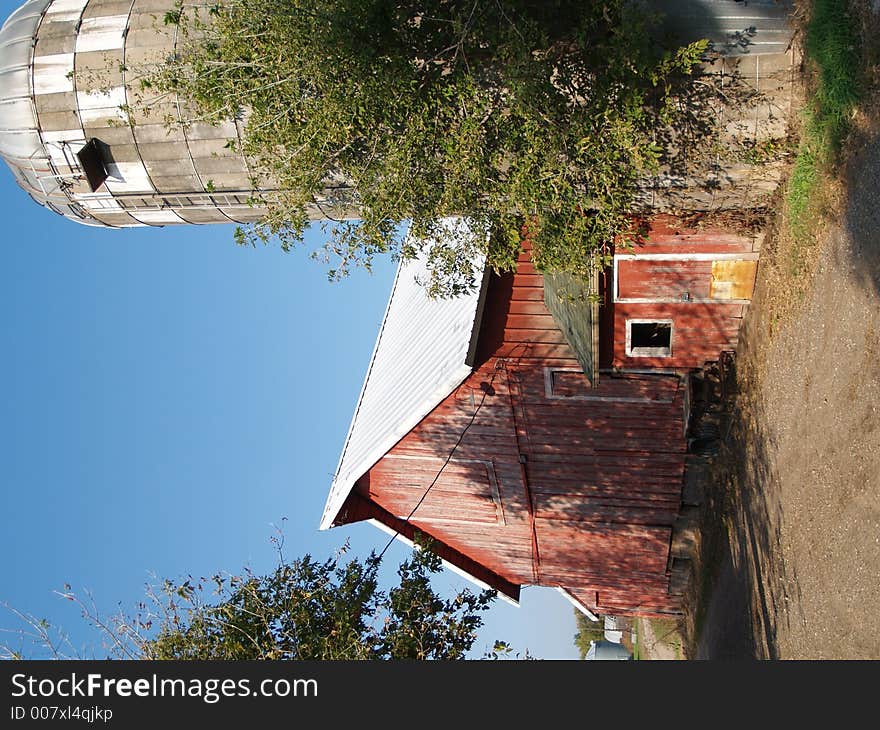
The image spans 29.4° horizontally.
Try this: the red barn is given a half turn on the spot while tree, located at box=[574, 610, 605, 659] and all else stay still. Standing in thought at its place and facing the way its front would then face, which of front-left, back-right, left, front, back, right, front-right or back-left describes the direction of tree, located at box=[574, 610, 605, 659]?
front

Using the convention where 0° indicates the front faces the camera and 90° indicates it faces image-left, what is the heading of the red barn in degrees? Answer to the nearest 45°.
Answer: approximately 0°
